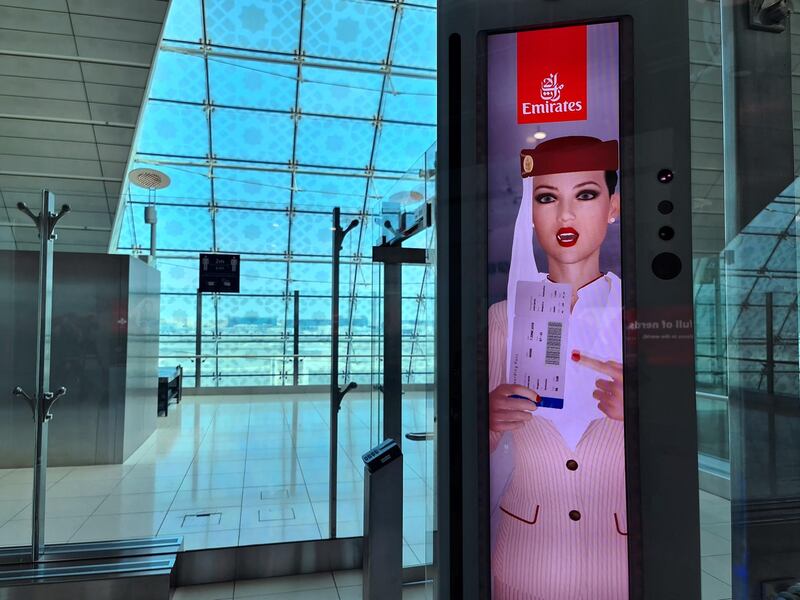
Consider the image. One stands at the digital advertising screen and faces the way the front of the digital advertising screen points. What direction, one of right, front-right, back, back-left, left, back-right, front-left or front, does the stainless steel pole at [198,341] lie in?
back-right

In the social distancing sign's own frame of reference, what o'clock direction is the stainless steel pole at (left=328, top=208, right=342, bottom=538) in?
The stainless steel pole is roughly at 11 o'clock from the social distancing sign.

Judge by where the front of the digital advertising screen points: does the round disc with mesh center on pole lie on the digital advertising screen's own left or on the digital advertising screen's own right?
on the digital advertising screen's own right

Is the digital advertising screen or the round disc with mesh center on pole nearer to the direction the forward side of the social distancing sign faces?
the digital advertising screen

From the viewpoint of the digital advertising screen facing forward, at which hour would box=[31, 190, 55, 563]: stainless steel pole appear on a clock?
The stainless steel pole is roughly at 4 o'clock from the digital advertising screen.

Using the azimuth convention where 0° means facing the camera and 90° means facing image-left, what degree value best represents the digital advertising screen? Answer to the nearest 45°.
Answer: approximately 0°

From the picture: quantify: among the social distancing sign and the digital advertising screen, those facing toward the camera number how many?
2
